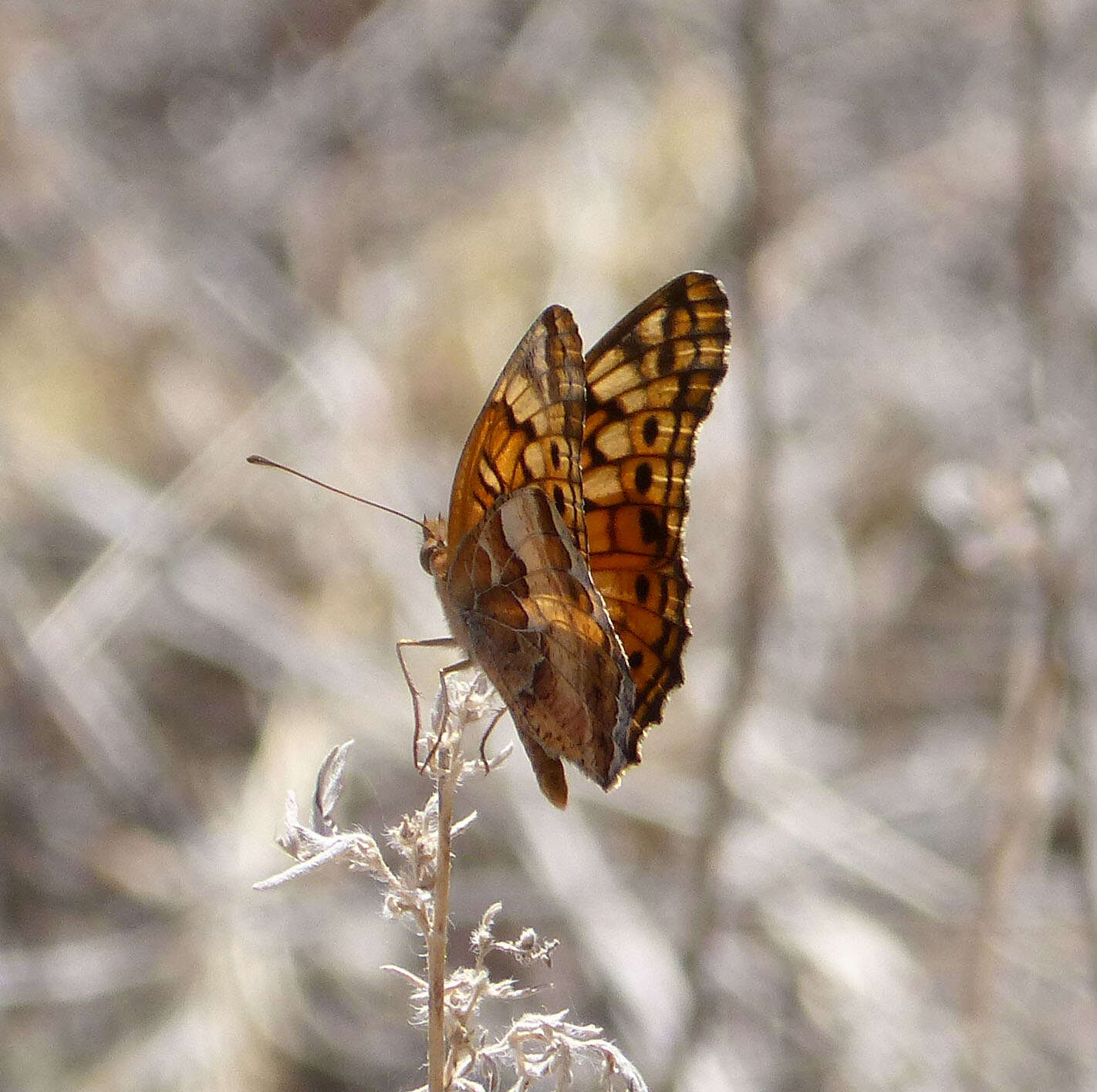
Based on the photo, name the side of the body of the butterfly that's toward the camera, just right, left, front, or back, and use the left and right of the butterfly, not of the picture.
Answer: left
